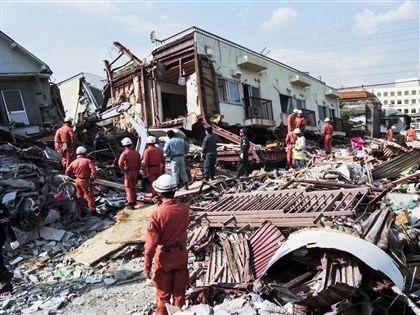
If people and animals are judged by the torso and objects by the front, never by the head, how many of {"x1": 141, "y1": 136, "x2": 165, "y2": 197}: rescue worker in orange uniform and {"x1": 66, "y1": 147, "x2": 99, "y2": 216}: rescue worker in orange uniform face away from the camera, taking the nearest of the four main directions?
2

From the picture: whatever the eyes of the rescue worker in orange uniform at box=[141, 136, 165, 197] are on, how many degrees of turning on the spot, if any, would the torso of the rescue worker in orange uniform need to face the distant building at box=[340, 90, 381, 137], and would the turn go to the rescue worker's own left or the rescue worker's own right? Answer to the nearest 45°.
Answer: approximately 45° to the rescue worker's own right

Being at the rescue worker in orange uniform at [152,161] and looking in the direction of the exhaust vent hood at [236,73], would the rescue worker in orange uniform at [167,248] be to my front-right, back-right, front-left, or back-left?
back-right

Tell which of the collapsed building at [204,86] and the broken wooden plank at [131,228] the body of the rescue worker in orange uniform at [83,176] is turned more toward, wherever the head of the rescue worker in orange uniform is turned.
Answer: the collapsed building

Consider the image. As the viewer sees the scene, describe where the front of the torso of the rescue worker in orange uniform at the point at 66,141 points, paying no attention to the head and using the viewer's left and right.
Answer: facing away from the viewer and to the right of the viewer

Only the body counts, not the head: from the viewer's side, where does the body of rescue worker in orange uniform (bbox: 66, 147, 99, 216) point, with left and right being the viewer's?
facing away from the viewer

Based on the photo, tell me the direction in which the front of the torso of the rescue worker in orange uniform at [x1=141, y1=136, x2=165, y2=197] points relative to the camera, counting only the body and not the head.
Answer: away from the camera

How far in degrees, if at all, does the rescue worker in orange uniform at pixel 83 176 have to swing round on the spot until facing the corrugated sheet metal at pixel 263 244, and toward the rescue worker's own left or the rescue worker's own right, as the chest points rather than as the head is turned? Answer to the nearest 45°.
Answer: approximately 135° to the rescue worker's own right

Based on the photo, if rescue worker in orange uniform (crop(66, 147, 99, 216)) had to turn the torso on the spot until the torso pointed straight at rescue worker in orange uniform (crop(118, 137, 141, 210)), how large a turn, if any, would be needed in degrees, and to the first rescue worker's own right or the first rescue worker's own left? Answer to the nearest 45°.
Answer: approximately 90° to the first rescue worker's own right

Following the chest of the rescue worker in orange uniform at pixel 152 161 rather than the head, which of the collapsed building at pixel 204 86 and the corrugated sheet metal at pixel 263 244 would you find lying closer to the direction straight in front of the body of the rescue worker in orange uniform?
the collapsed building

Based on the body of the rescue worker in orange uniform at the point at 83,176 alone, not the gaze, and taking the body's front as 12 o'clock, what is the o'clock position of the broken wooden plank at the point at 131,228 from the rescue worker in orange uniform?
The broken wooden plank is roughly at 5 o'clock from the rescue worker in orange uniform.

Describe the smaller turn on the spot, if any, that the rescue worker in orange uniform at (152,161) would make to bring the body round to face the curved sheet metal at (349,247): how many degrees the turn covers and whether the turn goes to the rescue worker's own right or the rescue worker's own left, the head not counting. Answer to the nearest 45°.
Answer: approximately 180°

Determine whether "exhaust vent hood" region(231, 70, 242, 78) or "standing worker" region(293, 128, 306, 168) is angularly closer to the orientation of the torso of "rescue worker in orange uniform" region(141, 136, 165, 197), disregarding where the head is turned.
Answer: the exhaust vent hood
